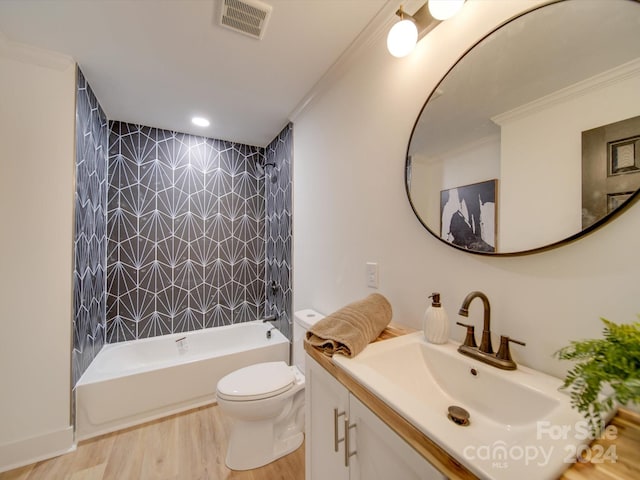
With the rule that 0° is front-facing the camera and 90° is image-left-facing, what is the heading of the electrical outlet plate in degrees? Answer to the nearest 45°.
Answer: approximately 45°

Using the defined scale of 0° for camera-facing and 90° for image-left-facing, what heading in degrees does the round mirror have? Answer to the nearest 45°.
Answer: approximately 45°
